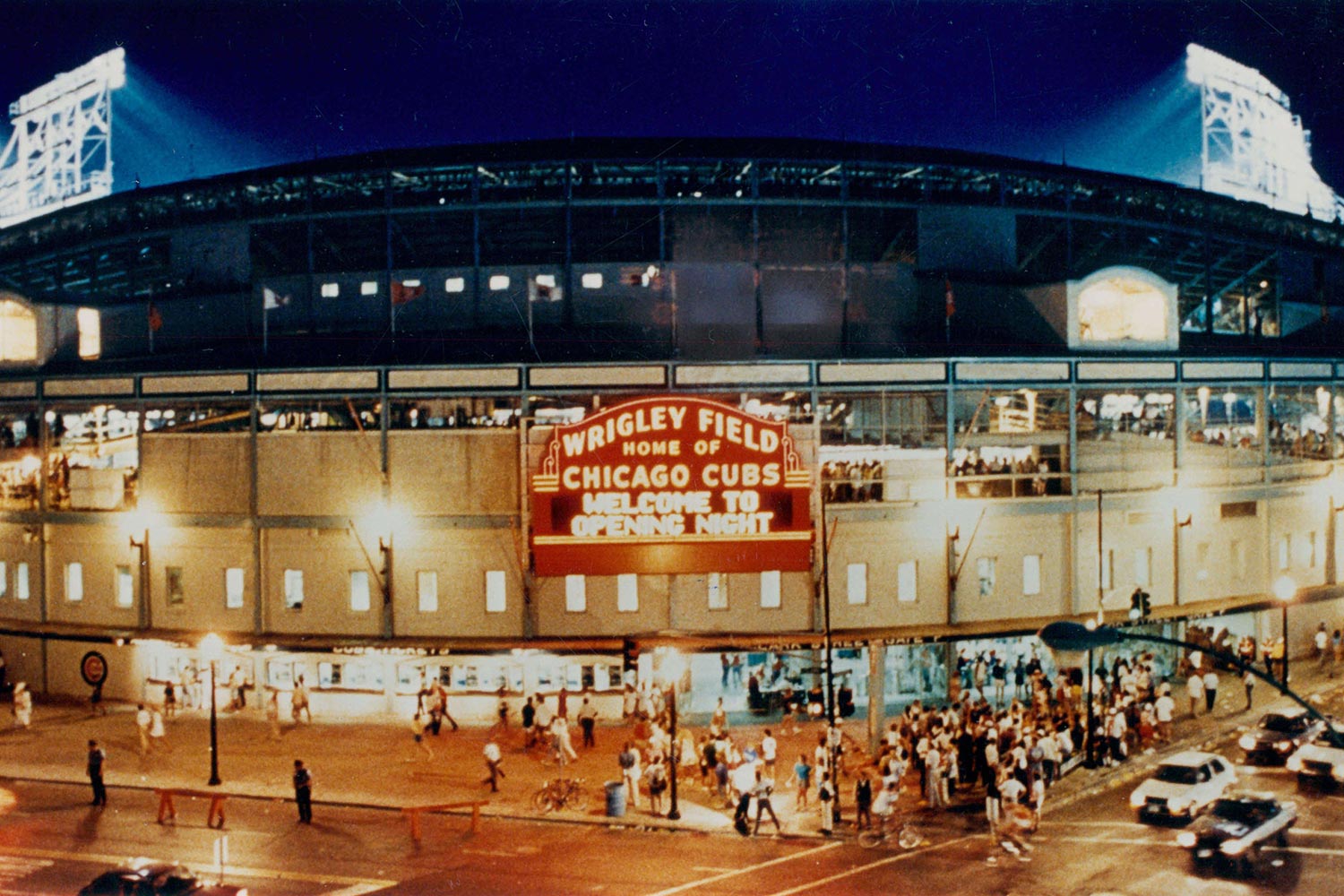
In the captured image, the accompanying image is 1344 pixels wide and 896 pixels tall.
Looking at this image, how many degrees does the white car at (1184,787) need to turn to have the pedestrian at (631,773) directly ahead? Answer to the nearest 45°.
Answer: approximately 45° to its right

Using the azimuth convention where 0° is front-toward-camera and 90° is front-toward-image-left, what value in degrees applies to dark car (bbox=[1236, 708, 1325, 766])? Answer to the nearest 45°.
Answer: approximately 45°

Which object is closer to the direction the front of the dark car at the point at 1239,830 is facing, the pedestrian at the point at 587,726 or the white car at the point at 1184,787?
the pedestrian

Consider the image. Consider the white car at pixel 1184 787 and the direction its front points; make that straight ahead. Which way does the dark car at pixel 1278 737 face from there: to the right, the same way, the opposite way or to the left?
the same way

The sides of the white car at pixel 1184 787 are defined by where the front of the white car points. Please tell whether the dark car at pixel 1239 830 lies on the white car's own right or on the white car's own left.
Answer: on the white car's own left

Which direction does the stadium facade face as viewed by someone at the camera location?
facing the viewer

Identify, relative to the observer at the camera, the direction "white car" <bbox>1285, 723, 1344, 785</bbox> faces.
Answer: facing the viewer and to the left of the viewer
